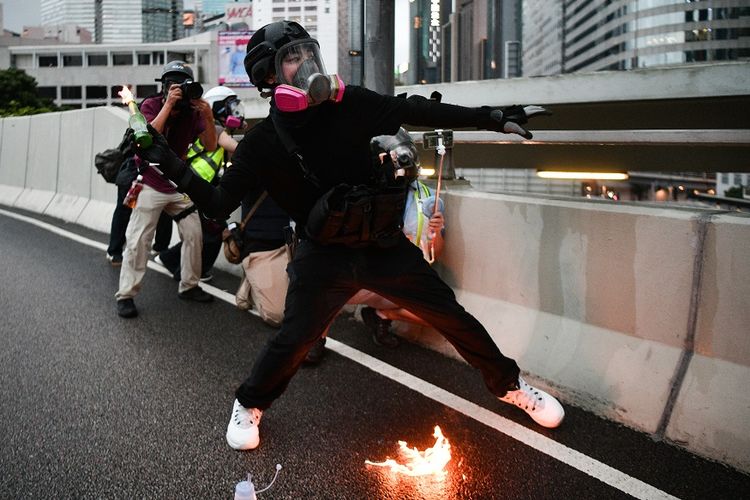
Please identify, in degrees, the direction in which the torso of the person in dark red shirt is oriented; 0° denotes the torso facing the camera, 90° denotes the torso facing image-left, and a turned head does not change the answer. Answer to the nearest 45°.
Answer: approximately 315°

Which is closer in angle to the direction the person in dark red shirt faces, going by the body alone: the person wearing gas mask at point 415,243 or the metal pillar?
the person wearing gas mask

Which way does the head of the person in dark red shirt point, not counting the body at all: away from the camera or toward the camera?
toward the camera

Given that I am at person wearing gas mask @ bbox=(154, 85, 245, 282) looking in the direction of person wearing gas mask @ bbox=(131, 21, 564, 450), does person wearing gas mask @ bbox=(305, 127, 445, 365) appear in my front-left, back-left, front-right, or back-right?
front-left

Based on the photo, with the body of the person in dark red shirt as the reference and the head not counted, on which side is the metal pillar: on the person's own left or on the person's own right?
on the person's own left

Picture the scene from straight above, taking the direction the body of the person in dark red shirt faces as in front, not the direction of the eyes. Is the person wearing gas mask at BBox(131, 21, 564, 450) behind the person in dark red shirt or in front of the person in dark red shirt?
in front

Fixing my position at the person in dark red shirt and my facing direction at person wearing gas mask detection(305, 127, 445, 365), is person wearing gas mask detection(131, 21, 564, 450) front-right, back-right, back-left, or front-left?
front-right
